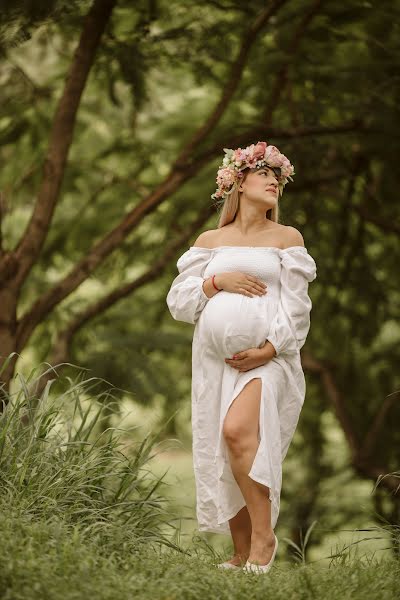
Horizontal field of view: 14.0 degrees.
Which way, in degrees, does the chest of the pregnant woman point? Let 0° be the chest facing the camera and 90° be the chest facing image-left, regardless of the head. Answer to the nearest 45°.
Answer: approximately 45°
